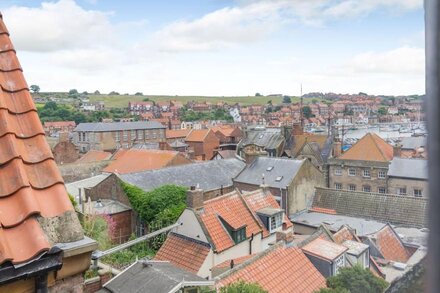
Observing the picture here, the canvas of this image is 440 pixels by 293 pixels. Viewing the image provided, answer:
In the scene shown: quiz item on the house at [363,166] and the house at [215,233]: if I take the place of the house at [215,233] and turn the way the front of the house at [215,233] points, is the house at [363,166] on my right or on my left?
on my left

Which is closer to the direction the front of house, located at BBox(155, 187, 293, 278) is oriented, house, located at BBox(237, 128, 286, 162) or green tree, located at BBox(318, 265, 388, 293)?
the green tree

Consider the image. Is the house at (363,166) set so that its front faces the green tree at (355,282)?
yes

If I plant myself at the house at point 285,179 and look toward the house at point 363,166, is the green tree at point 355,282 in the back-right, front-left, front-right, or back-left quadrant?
back-right

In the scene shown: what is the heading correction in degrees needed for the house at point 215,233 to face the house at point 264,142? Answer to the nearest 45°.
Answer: approximately 135° to its left

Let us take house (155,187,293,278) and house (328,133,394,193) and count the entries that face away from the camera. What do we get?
0

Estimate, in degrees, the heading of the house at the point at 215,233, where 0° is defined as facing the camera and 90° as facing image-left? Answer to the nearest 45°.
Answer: approximately 315°

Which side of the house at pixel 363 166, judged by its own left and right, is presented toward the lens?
front
